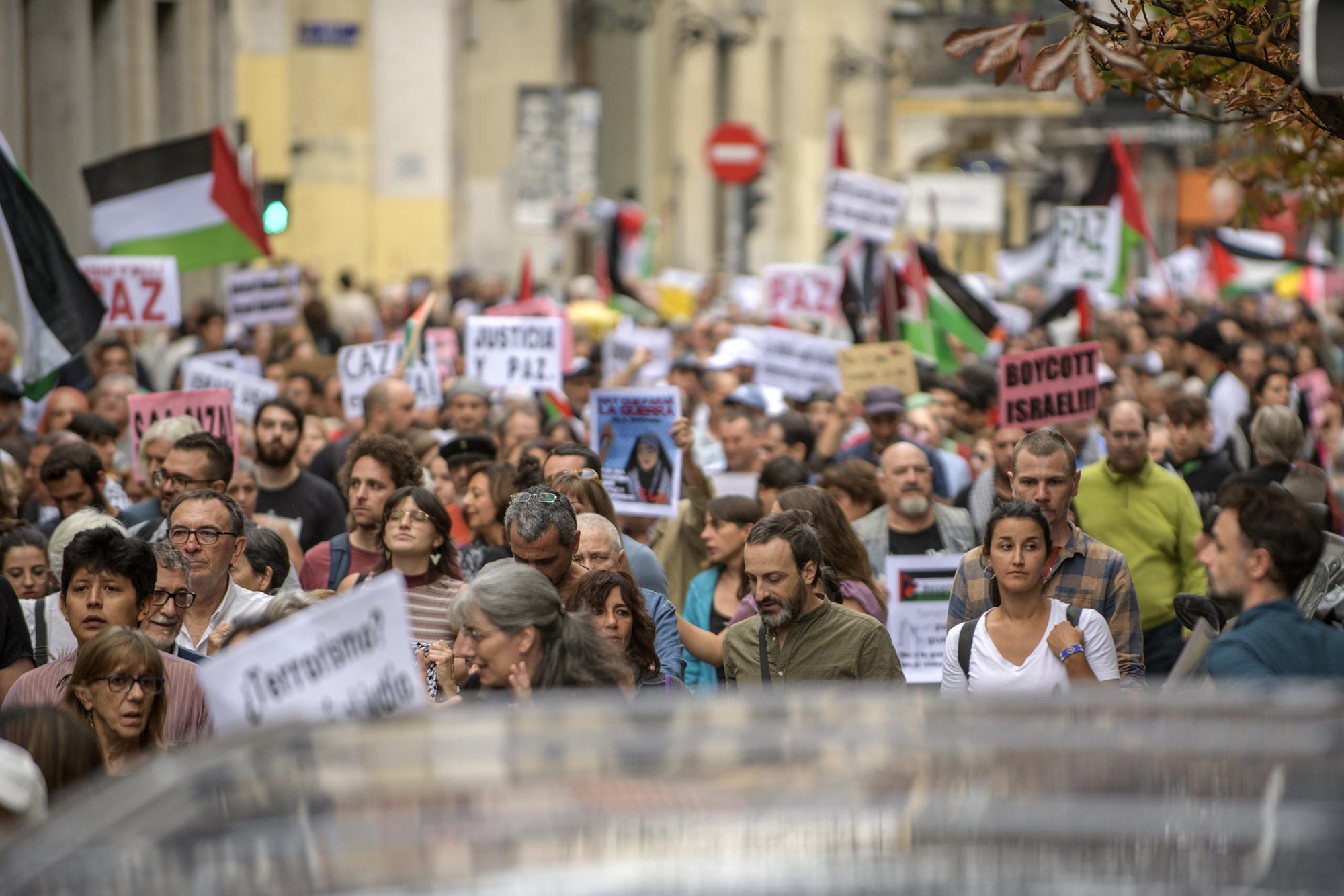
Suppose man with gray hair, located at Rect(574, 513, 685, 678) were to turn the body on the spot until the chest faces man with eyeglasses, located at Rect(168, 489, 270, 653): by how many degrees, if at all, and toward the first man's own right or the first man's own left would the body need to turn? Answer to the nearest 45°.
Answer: approximately 45° to the first man's own right

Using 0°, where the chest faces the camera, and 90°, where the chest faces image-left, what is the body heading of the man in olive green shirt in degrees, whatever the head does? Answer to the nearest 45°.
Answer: approximately 45°

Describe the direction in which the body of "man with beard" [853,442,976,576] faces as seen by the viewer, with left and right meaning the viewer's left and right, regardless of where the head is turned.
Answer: facing the viewer

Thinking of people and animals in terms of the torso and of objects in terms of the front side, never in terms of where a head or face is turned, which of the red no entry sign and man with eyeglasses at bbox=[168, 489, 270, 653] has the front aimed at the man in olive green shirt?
the red no entry sign

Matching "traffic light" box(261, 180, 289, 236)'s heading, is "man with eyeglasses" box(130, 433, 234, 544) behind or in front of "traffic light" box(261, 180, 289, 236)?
in front

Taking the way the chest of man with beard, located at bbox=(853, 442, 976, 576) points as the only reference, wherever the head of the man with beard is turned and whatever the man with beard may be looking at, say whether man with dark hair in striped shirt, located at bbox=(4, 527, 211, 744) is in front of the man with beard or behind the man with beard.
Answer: in front

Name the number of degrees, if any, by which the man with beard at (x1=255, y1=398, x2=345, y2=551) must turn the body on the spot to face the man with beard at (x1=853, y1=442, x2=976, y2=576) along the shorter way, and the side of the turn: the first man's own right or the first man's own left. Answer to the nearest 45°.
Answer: approximately 45° to the first man's own left

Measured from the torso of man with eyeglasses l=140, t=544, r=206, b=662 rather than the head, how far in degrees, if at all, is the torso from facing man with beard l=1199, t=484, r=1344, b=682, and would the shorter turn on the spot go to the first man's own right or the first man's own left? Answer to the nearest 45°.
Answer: approximately 45° to the first man's own left

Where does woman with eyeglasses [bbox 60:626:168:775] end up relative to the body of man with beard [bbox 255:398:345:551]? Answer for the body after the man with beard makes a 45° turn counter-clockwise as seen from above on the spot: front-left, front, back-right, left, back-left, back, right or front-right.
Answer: front-right

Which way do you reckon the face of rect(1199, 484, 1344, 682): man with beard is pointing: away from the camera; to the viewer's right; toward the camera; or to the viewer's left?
to the viewer's left

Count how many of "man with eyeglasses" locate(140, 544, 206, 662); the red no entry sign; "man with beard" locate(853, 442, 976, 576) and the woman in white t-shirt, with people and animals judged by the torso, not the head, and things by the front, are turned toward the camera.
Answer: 4

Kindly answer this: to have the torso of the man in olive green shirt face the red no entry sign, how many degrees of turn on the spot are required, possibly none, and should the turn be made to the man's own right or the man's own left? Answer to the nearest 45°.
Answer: approximately 135° to the man's own right

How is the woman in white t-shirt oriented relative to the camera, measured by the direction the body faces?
toward the camera

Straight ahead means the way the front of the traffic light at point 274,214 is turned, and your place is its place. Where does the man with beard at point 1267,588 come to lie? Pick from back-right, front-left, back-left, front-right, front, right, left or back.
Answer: front

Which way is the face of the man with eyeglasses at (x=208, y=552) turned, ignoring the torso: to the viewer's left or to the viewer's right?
to the viewer's left
